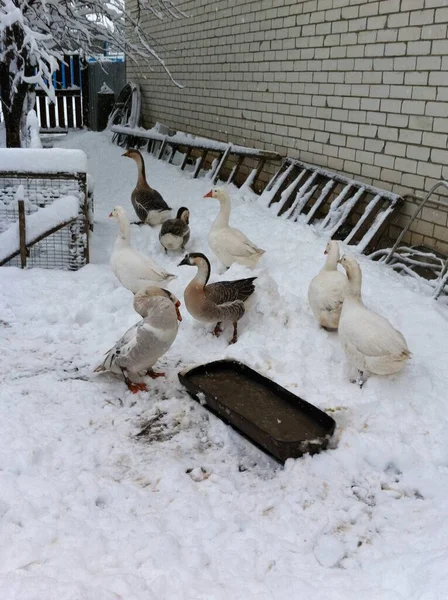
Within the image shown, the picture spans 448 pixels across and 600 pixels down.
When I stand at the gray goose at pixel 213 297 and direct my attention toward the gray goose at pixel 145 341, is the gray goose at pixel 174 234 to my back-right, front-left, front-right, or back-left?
back-right

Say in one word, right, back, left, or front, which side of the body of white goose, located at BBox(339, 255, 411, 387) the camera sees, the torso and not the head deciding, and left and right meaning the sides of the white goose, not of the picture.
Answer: left

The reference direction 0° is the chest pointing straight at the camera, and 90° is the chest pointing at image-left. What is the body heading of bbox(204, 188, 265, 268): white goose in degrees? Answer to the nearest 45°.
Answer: approximately 90°

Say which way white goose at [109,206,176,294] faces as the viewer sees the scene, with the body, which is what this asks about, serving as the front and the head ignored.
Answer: to the viewer's left

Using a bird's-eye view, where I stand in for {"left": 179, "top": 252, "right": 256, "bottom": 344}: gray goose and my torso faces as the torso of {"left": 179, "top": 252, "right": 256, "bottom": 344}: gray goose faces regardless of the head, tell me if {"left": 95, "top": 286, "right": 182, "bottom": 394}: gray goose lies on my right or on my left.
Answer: on my left

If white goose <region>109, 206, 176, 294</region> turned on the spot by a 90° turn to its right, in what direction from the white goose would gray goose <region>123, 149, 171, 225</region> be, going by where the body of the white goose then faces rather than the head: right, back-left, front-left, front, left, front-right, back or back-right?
front

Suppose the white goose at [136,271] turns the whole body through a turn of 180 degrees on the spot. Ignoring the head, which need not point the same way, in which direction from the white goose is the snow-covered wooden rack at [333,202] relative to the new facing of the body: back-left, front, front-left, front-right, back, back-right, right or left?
front-left

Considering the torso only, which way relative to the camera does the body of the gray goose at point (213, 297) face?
to the viewer's left
